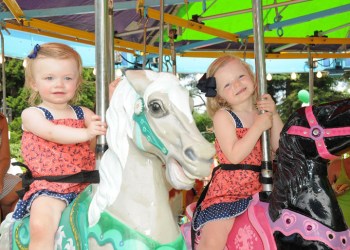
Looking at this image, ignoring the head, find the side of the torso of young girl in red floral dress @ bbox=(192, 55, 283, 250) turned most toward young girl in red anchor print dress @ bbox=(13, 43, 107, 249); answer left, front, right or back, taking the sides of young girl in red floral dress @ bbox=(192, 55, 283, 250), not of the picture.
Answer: right

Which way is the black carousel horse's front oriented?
to the viewer's right

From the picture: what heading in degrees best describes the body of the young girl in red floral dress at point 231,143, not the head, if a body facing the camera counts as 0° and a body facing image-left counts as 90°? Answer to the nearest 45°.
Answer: approximately 315°

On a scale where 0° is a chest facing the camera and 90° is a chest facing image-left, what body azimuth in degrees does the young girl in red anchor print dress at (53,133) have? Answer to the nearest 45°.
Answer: approximately 315°
